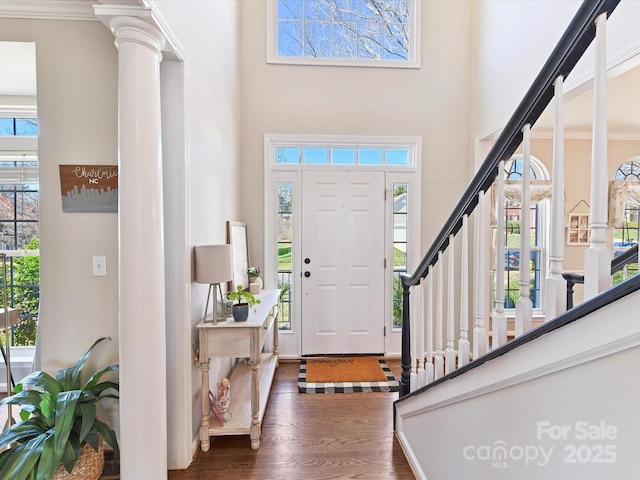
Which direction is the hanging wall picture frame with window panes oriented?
toward the camera

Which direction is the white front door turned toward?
toward the camera

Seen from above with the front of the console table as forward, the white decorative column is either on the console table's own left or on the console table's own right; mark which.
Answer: on the console table's own right

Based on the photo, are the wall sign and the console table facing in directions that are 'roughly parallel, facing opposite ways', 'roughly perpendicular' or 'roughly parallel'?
roughly perpendicular

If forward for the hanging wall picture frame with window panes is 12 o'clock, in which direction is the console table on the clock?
The console table is roughly at 1 o'clock from the hanging wall picture frame with window panes.

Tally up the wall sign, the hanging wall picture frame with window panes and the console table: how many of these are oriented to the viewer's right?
1

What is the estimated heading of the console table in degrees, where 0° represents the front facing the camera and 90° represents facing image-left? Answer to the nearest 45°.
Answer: approximately 270°

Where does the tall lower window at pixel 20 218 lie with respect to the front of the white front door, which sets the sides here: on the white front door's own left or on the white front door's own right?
on the white front door's own right

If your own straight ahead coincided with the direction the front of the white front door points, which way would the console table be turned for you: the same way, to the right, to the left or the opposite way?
to the left
